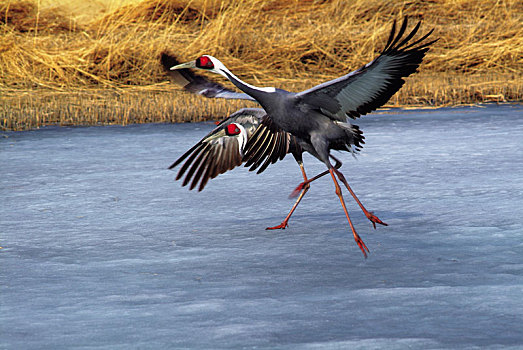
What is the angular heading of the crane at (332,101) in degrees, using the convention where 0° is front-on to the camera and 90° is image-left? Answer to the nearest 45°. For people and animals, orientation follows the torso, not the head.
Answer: approximately 90°
